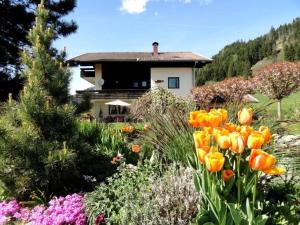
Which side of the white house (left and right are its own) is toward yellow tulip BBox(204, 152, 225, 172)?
front

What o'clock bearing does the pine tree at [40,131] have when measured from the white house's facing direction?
The pine tree is roughly at 12 o'clock from the white house.

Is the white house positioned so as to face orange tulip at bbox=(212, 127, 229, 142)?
yes

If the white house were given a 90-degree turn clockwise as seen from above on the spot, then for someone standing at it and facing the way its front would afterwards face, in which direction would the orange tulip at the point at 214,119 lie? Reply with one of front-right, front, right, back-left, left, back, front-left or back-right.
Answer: left

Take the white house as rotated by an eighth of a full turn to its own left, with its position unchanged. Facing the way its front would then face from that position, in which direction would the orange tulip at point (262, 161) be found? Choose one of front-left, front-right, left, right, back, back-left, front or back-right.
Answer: front-right

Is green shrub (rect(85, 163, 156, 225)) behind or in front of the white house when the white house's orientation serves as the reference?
in front

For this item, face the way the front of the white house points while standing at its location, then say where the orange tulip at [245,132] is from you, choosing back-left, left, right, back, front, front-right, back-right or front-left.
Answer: front

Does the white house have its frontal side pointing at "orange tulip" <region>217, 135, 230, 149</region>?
yes

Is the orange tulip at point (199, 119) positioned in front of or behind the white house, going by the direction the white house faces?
in front

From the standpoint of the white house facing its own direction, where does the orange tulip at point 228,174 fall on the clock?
The orange tulip is roughly at 12 o'clock from the white house.

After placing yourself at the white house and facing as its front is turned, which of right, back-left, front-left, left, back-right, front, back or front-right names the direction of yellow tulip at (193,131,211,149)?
front

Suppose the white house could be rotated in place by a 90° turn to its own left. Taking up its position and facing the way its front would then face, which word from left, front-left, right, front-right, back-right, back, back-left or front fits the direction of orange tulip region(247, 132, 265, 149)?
right

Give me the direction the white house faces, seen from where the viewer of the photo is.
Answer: facing the viewer

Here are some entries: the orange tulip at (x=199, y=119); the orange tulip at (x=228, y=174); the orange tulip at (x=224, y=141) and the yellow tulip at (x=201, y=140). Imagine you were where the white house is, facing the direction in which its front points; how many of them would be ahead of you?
4

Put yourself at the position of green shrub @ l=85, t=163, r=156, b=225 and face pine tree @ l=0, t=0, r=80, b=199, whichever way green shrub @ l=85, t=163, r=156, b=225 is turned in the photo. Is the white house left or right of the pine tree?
right
